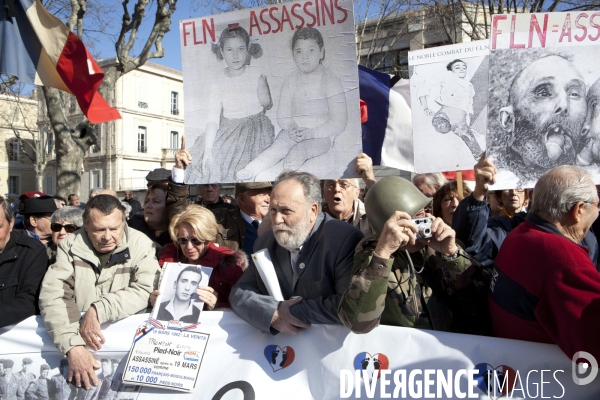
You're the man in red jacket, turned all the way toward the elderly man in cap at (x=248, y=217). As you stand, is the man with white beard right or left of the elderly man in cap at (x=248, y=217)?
left

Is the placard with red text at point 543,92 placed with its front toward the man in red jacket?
yes

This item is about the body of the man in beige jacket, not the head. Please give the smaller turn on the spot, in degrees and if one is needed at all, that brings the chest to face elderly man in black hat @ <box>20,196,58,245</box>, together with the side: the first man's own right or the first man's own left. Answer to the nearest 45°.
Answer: approximately 180°

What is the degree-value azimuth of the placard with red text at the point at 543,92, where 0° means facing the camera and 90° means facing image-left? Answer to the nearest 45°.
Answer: approximately 0°

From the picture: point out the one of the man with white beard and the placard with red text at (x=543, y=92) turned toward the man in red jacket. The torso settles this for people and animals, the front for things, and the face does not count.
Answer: the placard with red text

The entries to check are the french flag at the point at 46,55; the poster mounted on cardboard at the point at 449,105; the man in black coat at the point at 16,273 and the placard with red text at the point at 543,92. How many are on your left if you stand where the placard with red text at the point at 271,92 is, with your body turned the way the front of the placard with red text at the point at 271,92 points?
2

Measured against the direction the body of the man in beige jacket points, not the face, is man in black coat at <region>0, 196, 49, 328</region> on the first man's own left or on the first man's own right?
on the first man's own right

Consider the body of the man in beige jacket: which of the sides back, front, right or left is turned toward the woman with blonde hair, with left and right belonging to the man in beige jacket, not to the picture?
left
